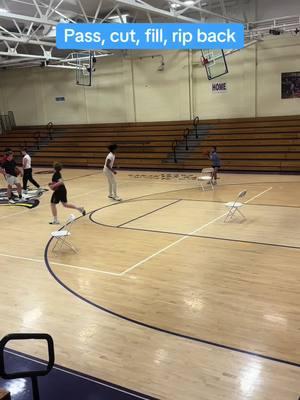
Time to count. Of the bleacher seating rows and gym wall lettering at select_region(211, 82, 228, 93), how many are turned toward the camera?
2

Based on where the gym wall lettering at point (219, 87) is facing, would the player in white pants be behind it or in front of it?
in front

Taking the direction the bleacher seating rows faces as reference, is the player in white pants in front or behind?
in front

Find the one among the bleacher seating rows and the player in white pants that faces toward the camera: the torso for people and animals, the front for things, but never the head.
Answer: the bleacher seating rows

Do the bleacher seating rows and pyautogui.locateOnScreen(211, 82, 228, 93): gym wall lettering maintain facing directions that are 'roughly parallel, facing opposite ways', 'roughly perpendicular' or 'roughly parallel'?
roughly parallel

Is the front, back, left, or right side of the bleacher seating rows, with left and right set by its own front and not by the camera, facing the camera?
front

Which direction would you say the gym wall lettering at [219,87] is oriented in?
toward the camera

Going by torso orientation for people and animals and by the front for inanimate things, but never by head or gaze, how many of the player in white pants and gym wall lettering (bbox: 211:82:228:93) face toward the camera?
1
